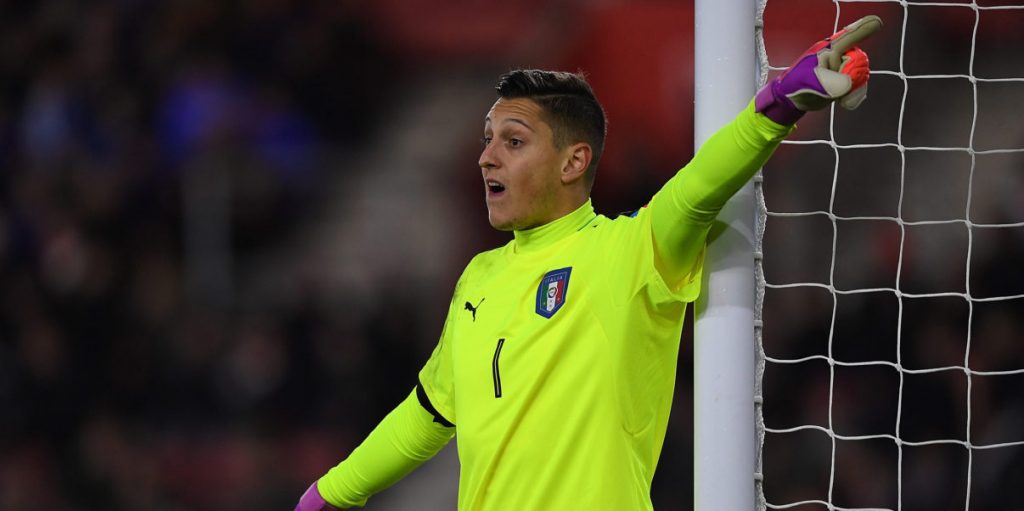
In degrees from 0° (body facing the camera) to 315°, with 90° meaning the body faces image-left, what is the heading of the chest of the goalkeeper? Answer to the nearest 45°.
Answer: approximately 45°

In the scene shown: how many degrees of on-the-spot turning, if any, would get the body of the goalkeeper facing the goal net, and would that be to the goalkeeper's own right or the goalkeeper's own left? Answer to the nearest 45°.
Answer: approximately 180°
